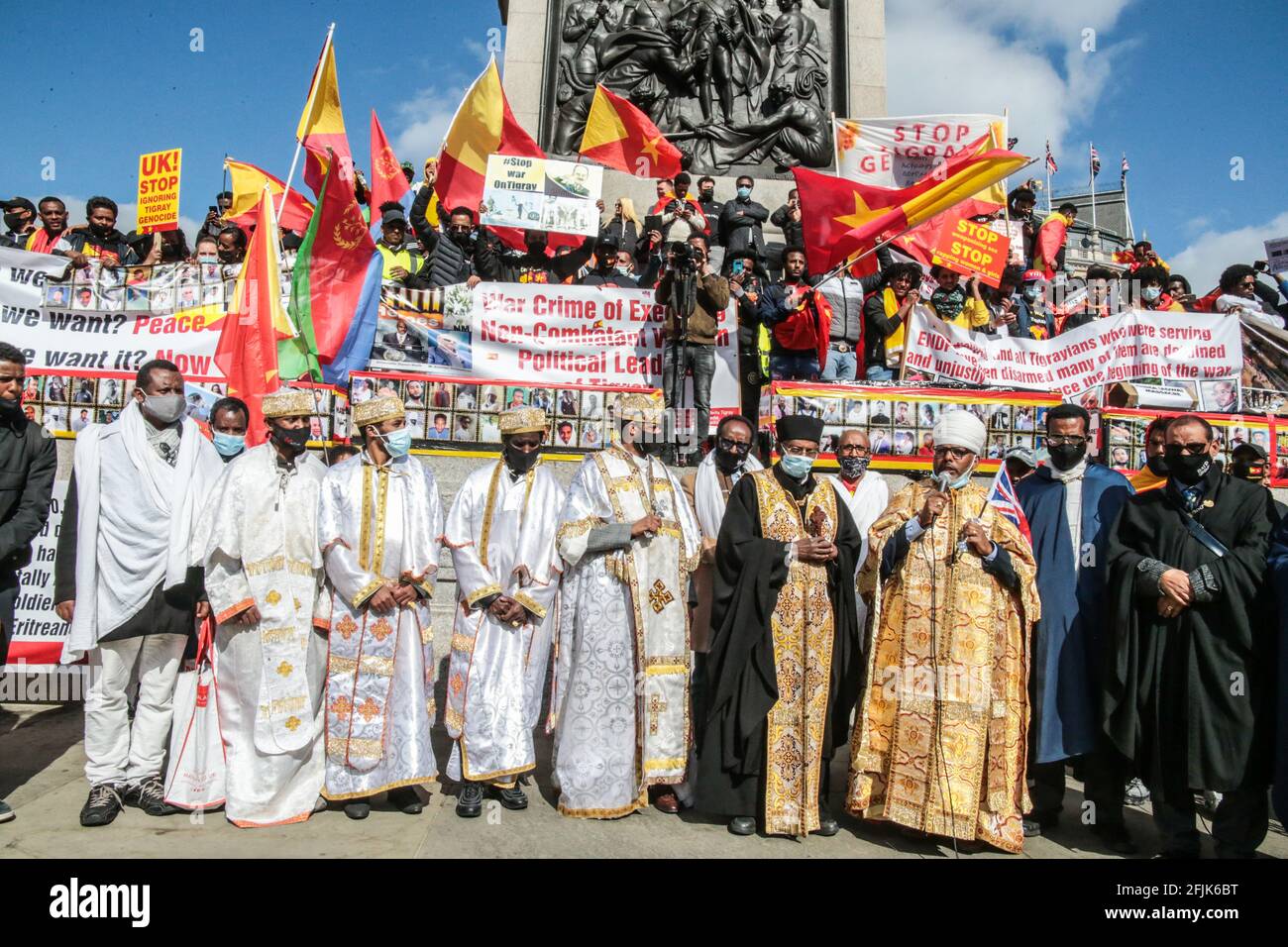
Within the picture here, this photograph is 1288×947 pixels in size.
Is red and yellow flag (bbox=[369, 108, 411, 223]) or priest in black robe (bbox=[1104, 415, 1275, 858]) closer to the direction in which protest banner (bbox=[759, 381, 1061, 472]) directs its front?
the priest in black robe

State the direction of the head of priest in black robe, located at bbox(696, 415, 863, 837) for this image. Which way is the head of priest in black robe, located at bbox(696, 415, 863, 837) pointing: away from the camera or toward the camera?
toward the camera

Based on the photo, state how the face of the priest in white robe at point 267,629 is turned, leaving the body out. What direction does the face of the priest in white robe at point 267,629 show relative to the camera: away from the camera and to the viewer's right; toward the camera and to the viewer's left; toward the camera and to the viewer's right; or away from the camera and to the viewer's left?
toward the camera and to the viewer's right

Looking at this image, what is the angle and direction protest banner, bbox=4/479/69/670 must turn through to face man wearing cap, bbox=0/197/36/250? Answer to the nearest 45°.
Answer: approximately 180°

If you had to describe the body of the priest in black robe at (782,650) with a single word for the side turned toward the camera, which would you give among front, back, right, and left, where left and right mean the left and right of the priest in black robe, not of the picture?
front

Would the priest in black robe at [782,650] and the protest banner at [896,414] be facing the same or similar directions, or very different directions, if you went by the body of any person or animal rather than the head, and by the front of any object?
same or similar directions

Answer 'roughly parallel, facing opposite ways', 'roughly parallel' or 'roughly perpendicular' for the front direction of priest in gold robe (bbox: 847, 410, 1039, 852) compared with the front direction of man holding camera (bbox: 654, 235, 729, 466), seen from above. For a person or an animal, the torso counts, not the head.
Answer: roughly parallel

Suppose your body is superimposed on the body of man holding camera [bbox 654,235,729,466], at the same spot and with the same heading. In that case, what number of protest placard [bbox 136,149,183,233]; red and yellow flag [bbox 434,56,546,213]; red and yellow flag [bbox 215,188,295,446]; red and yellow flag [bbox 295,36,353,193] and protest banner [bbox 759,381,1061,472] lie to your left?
1

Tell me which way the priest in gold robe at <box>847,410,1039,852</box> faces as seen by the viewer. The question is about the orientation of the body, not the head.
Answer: toward the camera

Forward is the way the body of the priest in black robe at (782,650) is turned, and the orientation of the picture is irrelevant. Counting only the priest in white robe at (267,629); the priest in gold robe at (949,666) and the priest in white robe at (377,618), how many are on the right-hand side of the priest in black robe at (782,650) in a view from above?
2

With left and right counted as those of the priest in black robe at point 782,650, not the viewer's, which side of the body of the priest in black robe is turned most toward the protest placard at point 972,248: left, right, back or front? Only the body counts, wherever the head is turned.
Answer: back

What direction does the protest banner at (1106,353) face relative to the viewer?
toward the camera

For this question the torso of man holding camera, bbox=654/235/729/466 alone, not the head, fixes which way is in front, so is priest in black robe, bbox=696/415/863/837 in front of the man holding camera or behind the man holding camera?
in front
